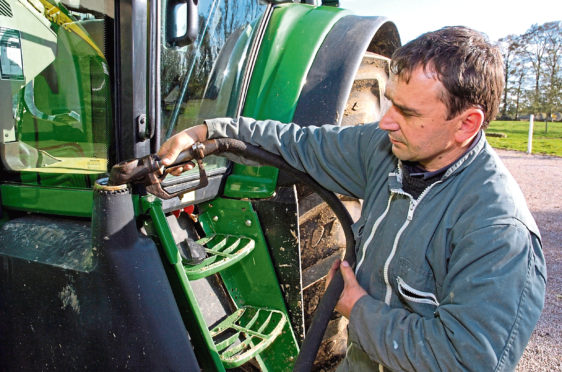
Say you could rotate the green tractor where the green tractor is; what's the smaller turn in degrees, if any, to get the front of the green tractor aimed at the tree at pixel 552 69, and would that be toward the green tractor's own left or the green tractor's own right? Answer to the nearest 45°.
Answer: approximately 180°

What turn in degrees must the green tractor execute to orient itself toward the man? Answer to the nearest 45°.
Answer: approximately 90° to its left

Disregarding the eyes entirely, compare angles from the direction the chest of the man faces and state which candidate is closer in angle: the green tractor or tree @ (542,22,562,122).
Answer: the green tractor

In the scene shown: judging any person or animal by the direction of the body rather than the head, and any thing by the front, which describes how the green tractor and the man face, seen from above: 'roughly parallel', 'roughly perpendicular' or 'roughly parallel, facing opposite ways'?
roughly parallel

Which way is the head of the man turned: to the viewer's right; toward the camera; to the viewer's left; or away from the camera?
to the viewer's left

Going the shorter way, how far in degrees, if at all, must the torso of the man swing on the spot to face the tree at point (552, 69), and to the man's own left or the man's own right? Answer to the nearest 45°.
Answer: approximately 135° to the man's own right

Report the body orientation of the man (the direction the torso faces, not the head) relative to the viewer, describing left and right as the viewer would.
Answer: facing the viewer and to the left of the viewer

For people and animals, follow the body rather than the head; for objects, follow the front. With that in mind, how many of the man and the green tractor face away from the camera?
0
